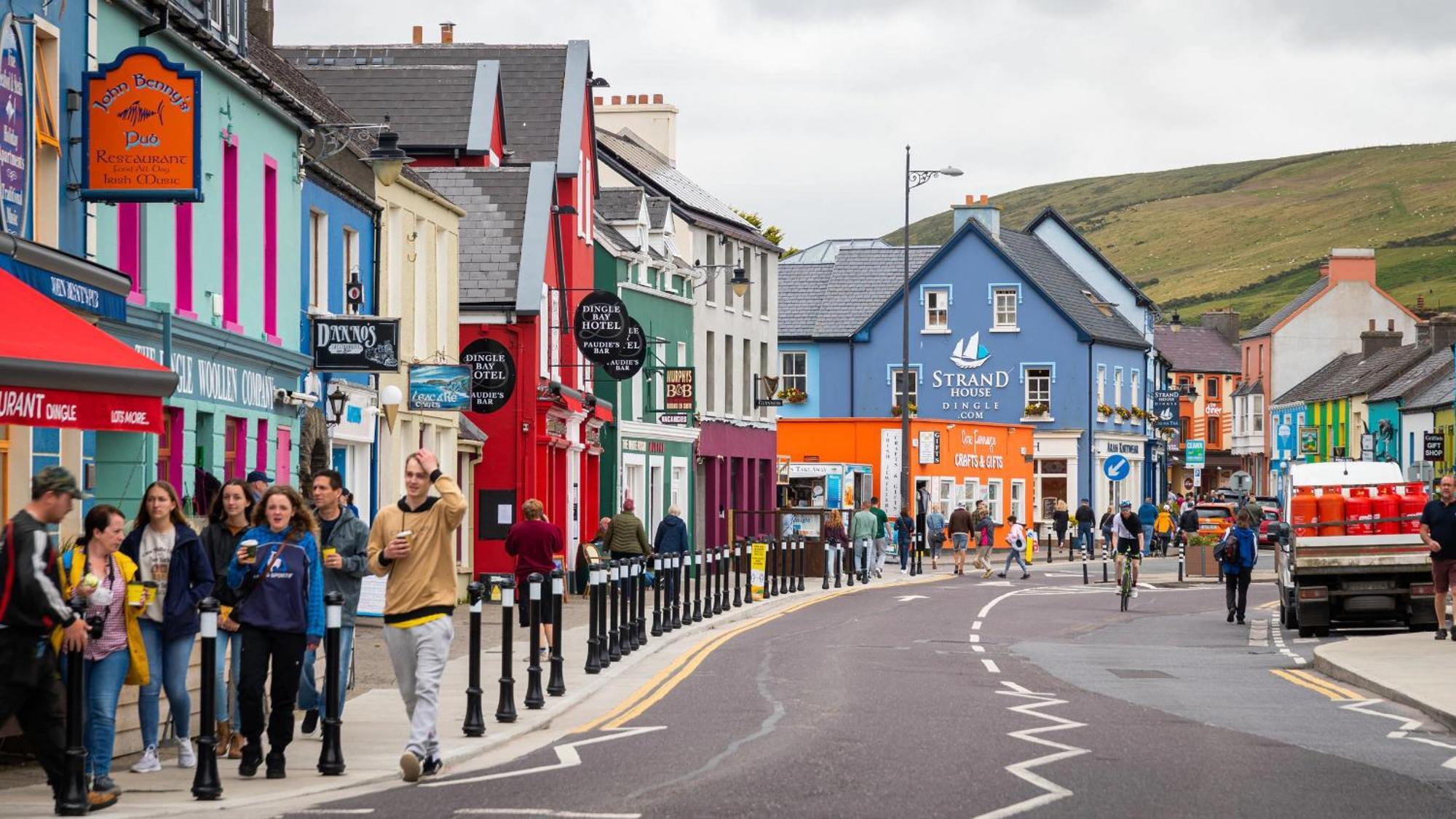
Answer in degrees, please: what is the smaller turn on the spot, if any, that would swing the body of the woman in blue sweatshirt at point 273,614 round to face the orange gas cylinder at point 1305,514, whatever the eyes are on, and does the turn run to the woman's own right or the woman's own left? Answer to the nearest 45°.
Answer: approximately 135° to the woman's own left

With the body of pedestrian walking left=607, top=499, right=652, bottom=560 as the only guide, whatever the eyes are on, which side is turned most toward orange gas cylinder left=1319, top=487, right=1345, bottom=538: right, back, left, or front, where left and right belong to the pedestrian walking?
right

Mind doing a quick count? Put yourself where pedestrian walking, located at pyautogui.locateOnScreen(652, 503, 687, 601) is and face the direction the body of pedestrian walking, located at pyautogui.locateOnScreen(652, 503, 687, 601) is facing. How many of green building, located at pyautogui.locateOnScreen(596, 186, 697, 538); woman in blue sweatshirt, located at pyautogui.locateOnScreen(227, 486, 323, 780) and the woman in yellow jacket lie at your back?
2

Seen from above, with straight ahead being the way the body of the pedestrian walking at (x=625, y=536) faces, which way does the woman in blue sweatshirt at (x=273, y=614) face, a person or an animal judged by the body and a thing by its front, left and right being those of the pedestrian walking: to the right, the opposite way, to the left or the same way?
the opposite way

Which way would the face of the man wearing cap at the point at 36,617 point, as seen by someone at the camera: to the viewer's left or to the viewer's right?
to the viewer's right

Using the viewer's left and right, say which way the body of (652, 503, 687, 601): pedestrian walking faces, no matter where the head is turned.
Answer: facing away from the viewer

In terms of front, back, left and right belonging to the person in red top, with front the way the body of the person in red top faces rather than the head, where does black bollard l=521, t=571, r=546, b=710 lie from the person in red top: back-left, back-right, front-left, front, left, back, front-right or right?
back

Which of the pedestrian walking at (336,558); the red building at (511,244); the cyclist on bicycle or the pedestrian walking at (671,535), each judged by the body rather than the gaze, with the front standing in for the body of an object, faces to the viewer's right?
the red building

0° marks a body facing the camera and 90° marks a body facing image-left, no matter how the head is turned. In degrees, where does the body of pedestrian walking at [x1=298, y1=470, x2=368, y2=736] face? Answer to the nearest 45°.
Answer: approximately 45°

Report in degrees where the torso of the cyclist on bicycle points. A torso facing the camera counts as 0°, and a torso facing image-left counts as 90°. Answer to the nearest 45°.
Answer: approximately 0°

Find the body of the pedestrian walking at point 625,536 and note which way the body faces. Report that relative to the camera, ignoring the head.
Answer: away from the camera

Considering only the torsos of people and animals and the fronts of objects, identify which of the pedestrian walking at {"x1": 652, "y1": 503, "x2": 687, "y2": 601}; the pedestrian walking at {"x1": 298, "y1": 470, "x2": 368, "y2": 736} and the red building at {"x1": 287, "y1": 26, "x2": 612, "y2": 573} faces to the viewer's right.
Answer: the red building

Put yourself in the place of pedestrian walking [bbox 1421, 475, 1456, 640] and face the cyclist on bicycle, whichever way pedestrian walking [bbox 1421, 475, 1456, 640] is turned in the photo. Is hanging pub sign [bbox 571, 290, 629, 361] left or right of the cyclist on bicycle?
left

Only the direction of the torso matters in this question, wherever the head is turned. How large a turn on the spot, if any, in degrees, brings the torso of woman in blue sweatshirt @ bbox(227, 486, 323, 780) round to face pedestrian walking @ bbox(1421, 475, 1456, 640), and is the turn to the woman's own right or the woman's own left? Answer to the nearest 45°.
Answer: approximately 135° to the woman's own left

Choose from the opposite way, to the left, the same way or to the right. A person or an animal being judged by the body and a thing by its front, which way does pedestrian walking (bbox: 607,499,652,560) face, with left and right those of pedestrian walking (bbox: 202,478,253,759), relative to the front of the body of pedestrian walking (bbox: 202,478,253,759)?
the opposite way
